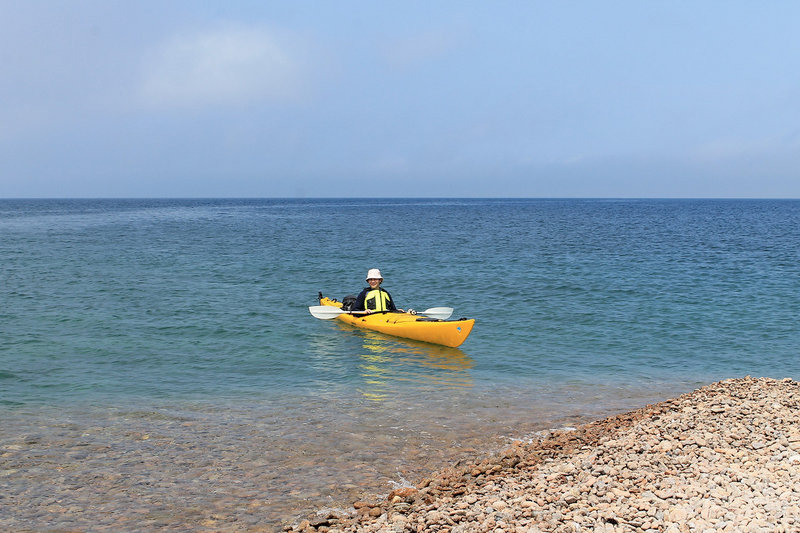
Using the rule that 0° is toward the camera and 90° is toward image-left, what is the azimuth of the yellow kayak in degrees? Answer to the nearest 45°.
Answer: approximately 315°
